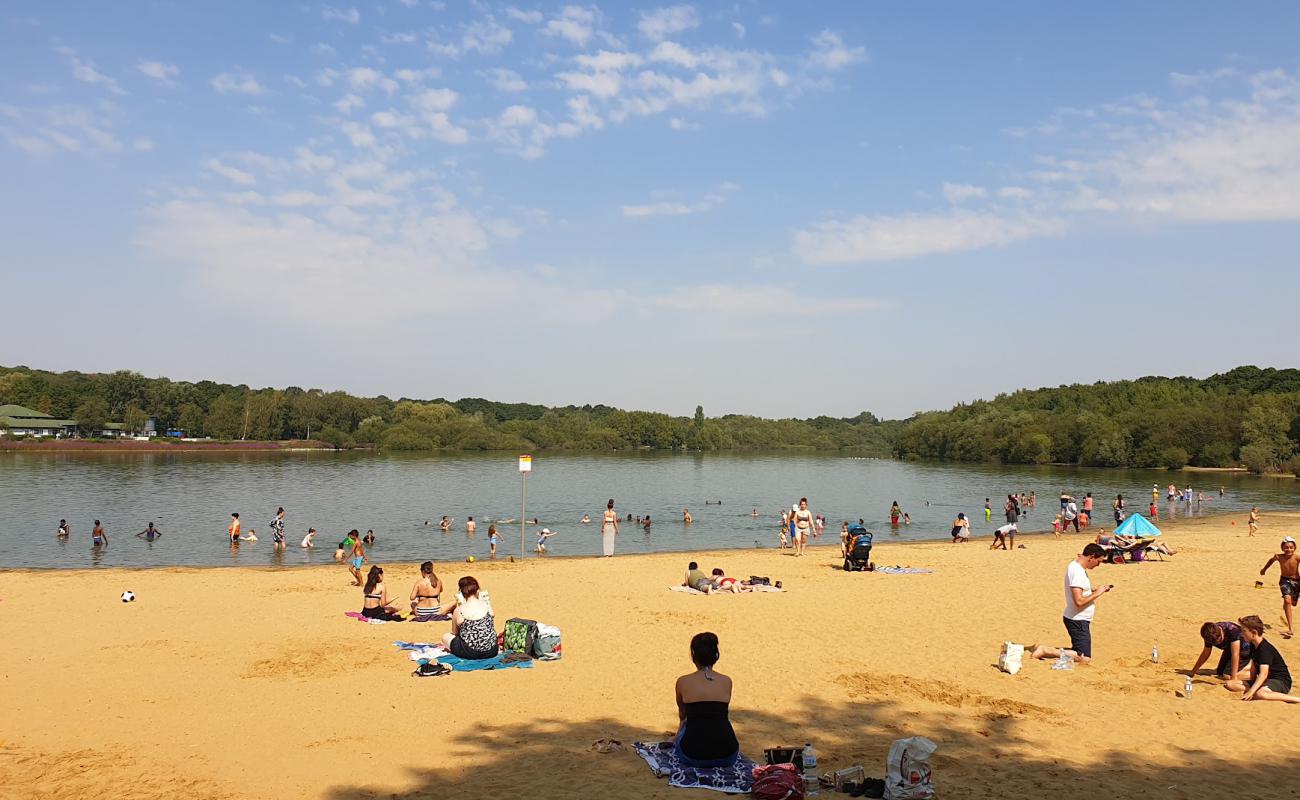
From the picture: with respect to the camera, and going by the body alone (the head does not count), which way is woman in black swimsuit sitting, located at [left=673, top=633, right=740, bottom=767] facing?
away from the camera

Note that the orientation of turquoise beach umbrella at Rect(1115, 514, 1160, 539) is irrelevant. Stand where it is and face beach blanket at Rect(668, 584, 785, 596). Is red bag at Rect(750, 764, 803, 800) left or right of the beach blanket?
left

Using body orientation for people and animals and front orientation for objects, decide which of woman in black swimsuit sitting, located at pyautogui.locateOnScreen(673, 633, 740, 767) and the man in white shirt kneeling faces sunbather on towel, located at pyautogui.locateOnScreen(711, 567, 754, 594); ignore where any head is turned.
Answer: the woman in black swimsuit sitting

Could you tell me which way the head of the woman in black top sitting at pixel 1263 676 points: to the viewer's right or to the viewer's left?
to the viewer's left
